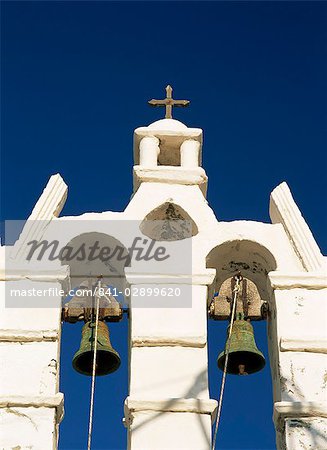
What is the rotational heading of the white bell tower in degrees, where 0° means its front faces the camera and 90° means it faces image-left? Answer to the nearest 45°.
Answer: approximately 0°
